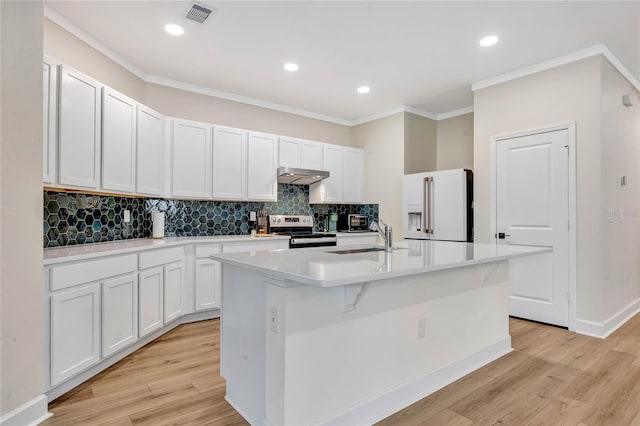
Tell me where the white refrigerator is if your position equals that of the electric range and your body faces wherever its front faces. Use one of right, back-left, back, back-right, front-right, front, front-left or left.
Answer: front-left

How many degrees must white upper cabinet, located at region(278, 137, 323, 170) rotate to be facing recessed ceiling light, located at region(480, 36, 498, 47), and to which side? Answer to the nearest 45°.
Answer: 0° — it already faces it

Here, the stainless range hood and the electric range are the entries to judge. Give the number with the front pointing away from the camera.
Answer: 0

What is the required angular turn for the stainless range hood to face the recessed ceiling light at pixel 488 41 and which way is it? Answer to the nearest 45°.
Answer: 0° — it already faces it

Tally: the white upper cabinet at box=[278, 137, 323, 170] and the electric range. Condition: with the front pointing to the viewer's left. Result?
0

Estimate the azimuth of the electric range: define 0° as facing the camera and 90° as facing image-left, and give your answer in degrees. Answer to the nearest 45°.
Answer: approximately 315°

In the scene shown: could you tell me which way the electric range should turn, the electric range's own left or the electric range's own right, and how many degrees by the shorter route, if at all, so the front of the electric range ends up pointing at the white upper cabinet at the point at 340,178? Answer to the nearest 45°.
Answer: approximately 90° to the electric range's own left

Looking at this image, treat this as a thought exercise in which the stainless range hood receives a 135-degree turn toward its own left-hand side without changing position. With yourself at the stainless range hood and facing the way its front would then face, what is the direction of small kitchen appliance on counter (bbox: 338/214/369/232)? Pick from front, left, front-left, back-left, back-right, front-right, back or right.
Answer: front-right

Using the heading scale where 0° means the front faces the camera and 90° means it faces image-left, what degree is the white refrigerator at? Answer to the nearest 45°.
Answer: approximately 45°
